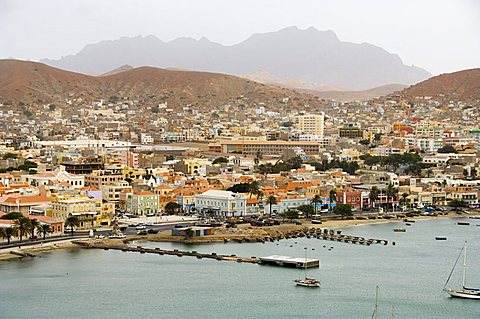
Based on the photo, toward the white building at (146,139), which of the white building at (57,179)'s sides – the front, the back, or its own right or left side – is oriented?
back

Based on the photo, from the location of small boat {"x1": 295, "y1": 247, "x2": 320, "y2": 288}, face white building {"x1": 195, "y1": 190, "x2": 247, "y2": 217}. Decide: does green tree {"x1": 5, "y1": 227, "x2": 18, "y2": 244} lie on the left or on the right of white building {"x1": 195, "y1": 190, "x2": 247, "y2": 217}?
left

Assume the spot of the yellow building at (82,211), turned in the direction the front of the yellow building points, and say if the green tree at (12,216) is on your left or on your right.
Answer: on your right

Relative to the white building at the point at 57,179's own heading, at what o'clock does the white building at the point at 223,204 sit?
the white building at the point at 223,204 is roughly at 10 o'clock from the white building at the point at 57,179.

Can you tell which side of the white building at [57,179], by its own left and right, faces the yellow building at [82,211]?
front

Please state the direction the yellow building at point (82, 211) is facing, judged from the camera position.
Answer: facing the viewer and to the right of the viewer

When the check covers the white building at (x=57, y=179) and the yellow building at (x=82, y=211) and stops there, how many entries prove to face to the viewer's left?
0

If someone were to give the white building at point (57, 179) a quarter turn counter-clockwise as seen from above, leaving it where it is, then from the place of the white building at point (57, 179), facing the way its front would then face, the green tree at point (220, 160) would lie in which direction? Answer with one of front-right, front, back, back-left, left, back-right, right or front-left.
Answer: front-left

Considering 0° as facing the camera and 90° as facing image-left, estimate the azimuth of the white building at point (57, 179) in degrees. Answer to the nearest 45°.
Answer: approximately 0°

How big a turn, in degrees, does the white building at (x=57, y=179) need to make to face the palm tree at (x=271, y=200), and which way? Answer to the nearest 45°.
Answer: approximately 45° to its left

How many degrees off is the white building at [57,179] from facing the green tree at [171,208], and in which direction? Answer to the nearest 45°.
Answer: approximately 45° to its left

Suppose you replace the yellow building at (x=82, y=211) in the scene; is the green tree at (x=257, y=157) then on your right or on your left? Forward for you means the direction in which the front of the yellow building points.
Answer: on your left
